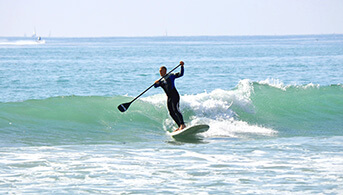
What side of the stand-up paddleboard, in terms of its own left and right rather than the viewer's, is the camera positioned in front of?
right
